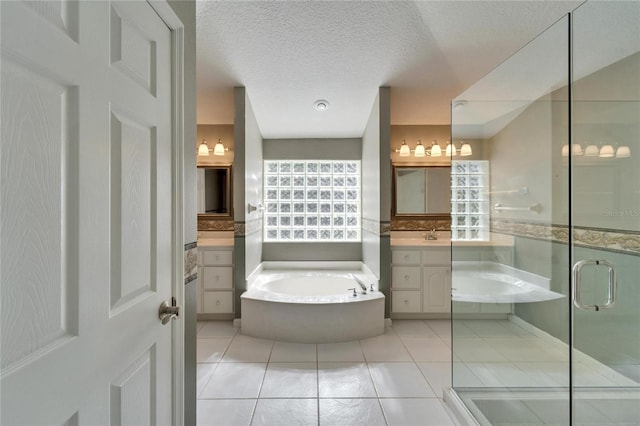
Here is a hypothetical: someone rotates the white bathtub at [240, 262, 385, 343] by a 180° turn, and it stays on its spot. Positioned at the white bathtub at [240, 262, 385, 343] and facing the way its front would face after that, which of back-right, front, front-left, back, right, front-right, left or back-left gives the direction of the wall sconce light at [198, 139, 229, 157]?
front-left

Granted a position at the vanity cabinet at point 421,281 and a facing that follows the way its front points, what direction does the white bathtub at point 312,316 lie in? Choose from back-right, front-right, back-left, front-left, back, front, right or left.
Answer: front-right

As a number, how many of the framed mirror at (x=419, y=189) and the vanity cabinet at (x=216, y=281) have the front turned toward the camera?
2

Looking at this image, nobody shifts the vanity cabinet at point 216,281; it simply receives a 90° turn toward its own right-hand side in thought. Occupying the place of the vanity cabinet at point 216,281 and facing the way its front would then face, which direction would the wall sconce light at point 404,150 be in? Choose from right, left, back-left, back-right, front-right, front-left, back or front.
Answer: back

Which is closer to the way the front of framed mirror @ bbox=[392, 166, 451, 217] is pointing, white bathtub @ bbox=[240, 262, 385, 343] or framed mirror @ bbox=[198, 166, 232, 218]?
the white bathtub

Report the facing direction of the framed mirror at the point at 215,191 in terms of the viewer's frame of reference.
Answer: facing the viewer

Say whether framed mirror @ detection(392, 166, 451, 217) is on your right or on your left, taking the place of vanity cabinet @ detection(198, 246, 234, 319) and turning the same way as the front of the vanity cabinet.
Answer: on your left

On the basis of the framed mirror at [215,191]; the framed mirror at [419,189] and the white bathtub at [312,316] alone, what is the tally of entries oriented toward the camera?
3

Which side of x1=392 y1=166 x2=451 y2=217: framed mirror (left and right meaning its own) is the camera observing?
front

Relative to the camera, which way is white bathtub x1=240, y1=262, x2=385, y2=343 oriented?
toward the camera

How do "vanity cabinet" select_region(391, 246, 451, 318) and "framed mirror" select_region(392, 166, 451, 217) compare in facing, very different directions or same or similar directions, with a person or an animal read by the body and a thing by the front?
same or similar directions

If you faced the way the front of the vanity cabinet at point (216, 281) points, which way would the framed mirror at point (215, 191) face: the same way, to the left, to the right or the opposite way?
the same way
